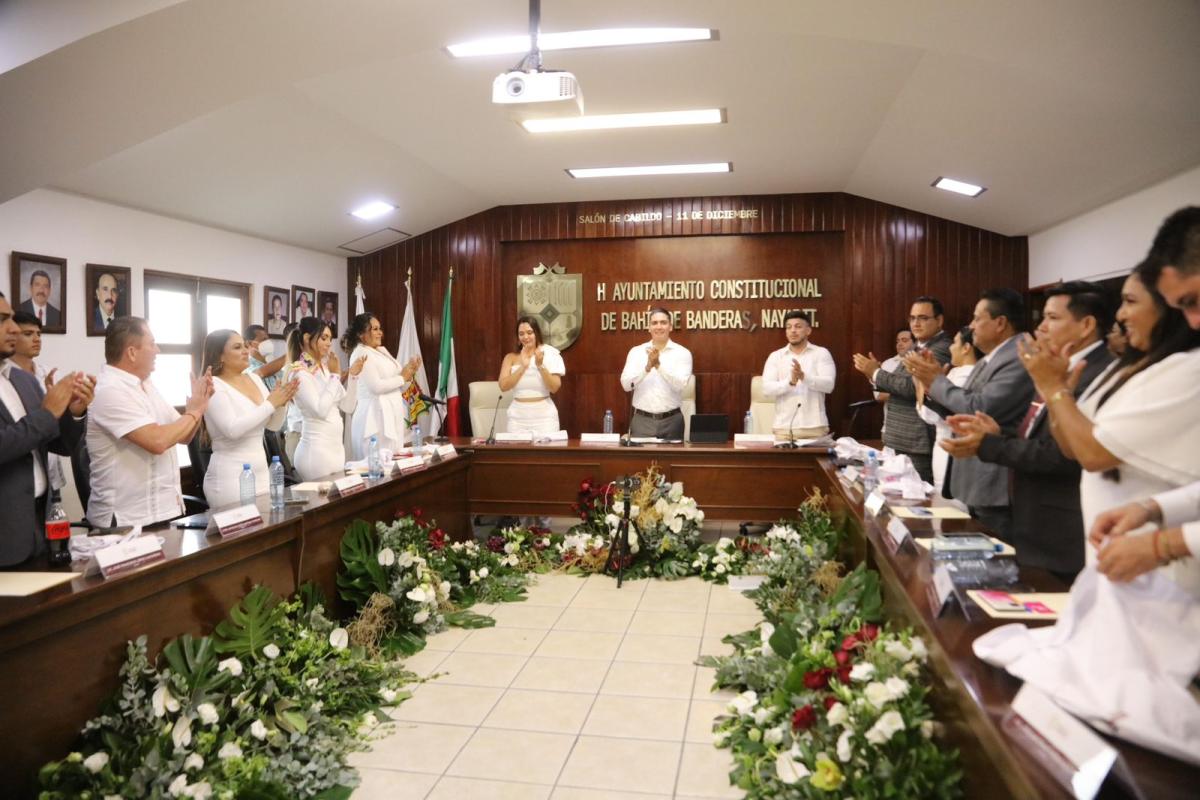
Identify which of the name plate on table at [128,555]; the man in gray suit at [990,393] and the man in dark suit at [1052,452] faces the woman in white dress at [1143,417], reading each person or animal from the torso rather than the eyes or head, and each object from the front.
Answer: the name plate on table

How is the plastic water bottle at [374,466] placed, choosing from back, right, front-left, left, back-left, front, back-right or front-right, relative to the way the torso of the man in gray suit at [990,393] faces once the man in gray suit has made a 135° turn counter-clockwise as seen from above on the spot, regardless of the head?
back-right

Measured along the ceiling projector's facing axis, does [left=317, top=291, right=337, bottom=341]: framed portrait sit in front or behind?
behind

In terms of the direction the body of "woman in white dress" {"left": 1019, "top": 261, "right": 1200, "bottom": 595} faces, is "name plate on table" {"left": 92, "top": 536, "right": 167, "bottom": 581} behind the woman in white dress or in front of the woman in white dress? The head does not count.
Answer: in front

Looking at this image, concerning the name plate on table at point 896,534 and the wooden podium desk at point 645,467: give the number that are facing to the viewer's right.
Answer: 0

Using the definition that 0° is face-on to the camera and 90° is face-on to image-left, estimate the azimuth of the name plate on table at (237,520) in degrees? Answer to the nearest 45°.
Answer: approximately 315°

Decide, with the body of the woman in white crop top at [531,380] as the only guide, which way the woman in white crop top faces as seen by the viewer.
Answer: toward the camera

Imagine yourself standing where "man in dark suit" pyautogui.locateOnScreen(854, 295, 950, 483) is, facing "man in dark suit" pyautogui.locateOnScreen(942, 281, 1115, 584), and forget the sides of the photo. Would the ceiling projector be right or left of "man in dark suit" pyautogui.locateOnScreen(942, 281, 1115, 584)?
right

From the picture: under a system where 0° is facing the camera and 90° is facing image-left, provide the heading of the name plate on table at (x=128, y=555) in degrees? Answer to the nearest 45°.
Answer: approximately 315°

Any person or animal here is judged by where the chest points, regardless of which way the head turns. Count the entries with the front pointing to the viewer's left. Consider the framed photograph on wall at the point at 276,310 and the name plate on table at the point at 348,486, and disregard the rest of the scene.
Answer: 0

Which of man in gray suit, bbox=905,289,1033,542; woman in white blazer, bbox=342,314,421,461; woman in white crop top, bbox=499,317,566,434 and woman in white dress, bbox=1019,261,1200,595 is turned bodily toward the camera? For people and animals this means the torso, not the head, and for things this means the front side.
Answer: woman in white crop top, bbox=499,317,566,434

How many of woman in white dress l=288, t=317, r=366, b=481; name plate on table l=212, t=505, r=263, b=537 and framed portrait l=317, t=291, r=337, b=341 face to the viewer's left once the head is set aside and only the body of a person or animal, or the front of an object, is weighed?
0

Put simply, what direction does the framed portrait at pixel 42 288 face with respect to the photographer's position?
facing the viewer and to the right of the viewer

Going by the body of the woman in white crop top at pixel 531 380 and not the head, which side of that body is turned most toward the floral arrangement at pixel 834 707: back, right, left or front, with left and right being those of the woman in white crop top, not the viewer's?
front

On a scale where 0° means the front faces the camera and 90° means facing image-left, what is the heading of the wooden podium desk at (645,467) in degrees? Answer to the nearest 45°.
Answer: approximately 0°

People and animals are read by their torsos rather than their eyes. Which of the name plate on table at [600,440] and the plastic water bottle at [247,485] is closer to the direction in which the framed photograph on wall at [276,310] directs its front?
the name plate on table

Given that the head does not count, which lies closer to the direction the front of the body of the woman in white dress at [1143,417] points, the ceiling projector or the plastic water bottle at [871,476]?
the ceiling projector

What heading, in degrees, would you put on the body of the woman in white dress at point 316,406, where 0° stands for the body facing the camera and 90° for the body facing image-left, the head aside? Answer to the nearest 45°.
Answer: approximately 315°
